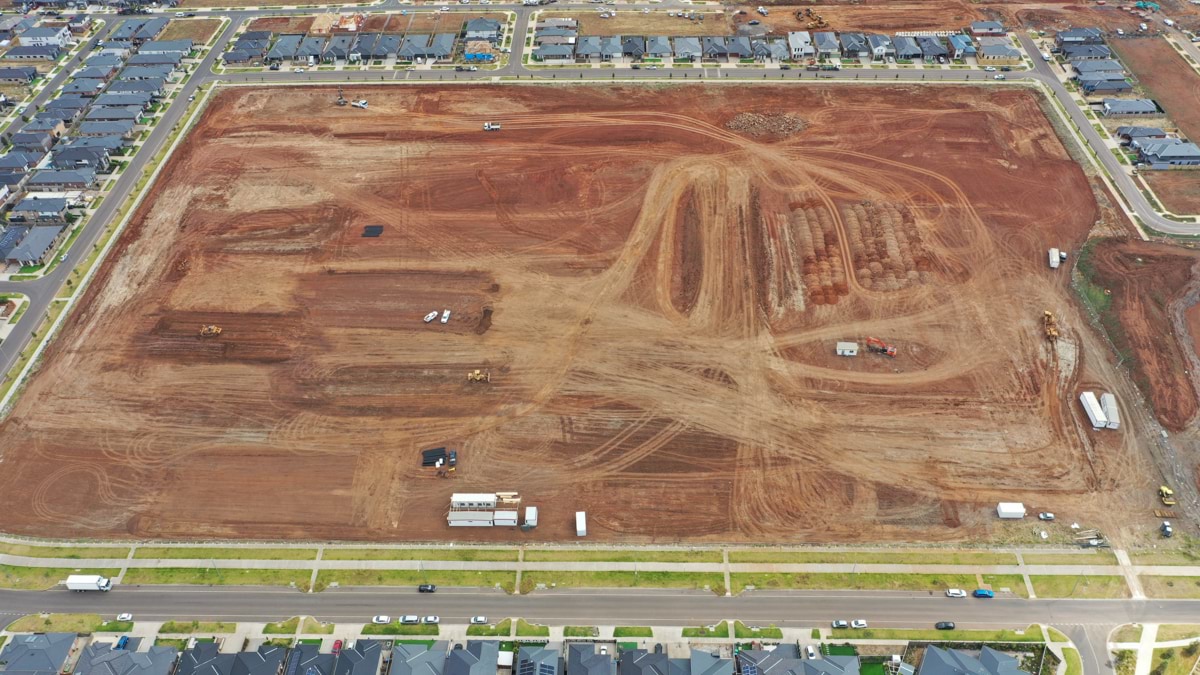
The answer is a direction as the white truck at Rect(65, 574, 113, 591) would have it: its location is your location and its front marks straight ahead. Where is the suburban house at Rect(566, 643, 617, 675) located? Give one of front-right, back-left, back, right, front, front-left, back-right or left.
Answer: front-right

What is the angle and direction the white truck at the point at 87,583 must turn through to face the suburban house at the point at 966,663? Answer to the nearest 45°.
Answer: approximately 45° to its right

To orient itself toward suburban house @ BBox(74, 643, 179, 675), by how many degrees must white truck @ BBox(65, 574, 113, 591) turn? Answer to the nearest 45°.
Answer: approximately 90° to its right

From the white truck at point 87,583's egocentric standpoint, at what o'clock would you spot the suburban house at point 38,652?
The suburban house is roughly at 4 o'clock from the white truck.

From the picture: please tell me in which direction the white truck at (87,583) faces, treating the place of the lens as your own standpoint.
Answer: facing to the right of the viewer
